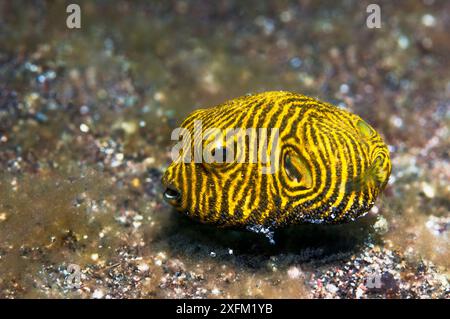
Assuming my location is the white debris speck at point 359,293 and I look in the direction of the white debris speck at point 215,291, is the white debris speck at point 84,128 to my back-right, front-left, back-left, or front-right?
front-right

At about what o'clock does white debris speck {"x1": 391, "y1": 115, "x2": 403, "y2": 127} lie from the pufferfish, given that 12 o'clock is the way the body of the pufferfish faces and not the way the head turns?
The white debris speck is roughly at 4 o'clock from the pufferfish.

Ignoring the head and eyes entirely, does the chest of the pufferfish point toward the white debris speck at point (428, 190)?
no

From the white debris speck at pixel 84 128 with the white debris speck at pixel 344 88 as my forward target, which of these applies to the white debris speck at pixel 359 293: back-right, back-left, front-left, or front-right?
front-right

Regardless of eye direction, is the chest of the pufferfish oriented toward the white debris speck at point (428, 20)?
no

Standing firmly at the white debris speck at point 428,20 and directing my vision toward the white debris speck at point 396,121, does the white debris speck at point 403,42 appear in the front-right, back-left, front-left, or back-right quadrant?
front-right

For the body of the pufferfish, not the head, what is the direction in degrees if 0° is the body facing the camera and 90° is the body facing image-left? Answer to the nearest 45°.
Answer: approximately 90°

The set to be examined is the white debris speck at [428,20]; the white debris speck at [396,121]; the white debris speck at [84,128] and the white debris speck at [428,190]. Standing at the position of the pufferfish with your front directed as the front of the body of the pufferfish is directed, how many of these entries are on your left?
0
